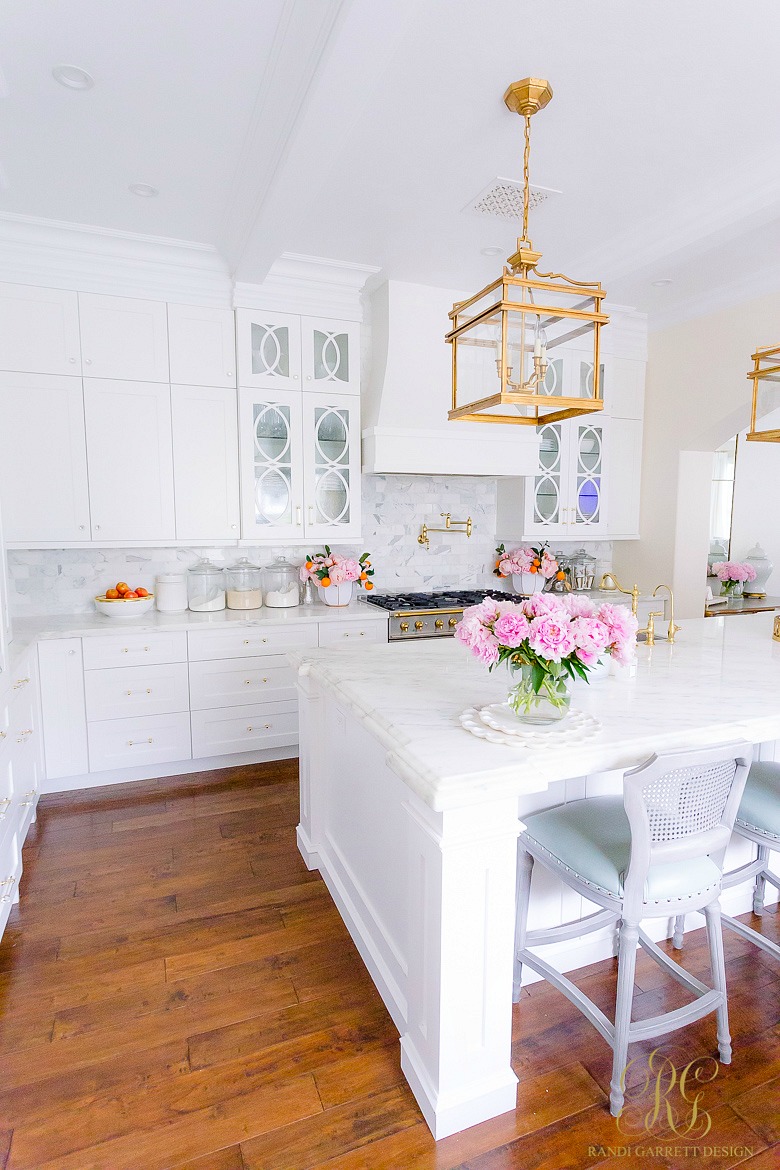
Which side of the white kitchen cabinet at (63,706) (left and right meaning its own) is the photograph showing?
front

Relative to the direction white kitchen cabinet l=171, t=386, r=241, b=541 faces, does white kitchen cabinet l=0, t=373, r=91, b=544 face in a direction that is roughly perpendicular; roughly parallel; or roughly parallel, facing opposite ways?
roughly parallel

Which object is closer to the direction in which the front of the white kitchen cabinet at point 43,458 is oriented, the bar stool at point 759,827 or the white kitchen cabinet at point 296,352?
the bar stool

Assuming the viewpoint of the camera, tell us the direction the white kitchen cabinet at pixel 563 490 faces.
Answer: facing the viewer and to the right of the viewer

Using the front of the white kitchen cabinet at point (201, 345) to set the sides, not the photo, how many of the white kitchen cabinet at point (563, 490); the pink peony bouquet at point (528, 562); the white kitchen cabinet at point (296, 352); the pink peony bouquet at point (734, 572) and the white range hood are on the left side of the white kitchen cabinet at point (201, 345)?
5

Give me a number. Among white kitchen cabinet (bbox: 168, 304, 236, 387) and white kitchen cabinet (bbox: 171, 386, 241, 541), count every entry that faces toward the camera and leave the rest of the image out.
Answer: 2

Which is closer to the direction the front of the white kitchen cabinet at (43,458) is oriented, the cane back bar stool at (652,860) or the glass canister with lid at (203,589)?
the cane back bar stool

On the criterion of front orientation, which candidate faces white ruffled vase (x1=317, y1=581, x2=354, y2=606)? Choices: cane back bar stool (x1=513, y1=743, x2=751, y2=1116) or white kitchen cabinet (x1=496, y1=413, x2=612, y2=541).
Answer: the cane back bar stool

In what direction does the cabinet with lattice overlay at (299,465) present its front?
toward the camera

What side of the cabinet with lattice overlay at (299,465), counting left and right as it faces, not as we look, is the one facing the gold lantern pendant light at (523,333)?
front

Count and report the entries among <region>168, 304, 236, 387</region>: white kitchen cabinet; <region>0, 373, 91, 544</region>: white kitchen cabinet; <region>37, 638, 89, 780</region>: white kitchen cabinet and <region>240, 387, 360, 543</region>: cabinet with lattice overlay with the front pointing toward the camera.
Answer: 4

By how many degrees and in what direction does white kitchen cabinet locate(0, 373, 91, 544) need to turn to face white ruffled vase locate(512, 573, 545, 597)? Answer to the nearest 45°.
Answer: approximately 90° to its left

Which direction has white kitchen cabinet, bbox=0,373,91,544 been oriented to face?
toward the camera

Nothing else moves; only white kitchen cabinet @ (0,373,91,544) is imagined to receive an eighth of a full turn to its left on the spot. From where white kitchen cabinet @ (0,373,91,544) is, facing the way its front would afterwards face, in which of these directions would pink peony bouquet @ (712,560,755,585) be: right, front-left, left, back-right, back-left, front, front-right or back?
front-left

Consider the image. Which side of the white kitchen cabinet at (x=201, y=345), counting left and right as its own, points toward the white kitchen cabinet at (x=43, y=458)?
right

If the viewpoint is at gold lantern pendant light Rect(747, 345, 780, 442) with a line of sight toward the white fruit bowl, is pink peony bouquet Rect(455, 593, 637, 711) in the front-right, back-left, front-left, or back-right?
front-left
